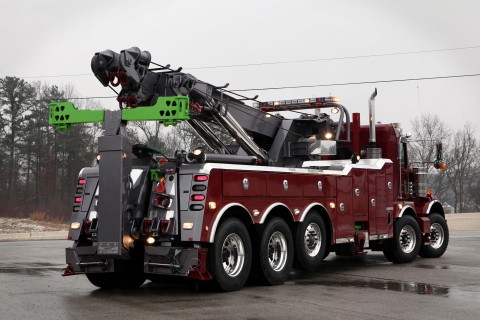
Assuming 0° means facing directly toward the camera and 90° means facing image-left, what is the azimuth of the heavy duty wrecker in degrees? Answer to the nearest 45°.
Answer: approximately 225°

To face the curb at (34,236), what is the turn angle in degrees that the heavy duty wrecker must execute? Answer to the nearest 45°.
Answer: approximately 90° to its left
